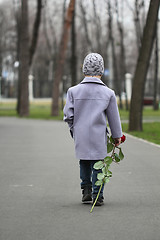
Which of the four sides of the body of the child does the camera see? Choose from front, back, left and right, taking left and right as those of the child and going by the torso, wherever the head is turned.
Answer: back

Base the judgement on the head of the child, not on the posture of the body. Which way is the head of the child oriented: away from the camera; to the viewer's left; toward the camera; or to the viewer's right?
away from the camera

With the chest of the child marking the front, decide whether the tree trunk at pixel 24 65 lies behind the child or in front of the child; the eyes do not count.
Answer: in front

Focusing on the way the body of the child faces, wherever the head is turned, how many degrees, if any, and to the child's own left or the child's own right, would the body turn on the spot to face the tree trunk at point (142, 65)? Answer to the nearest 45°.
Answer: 0° — they already face it
